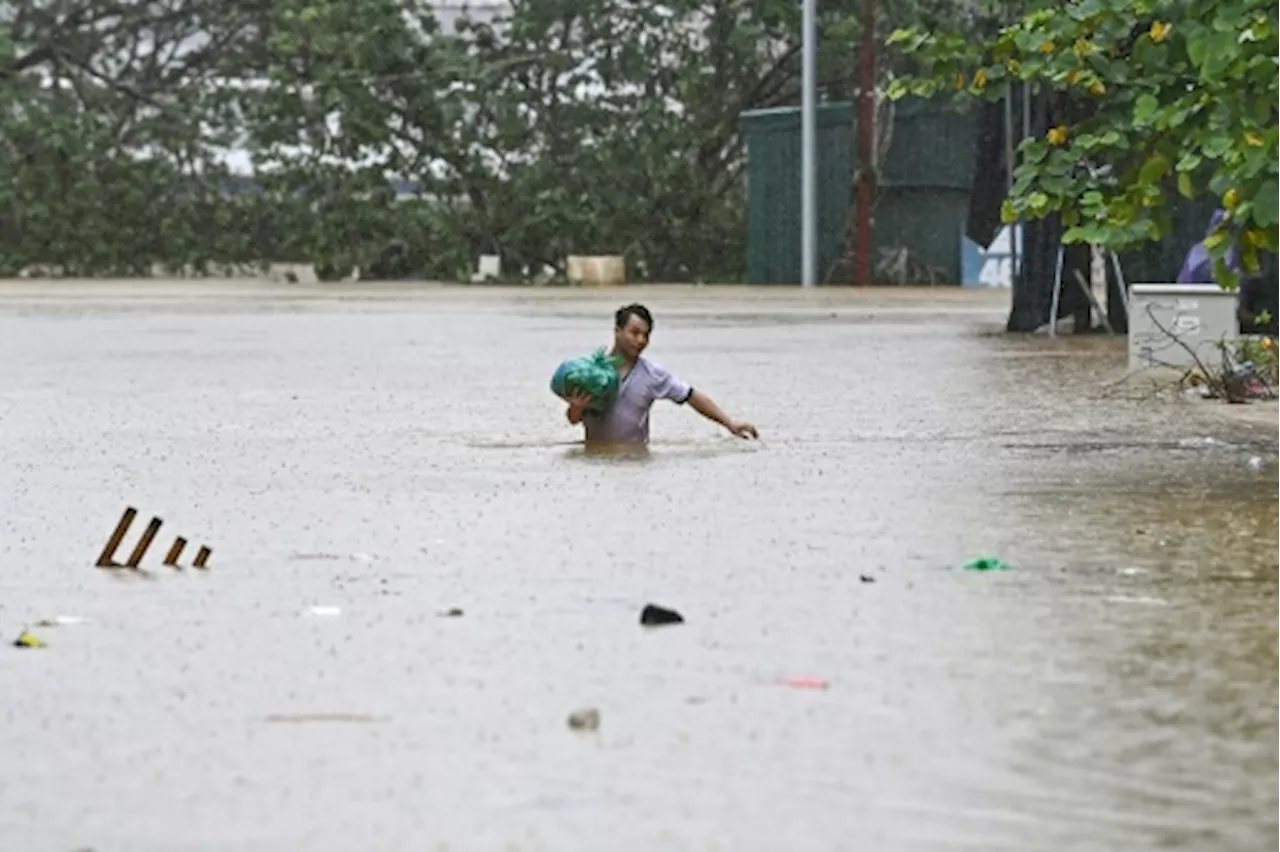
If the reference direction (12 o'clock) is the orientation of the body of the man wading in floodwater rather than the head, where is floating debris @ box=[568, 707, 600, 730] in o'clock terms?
The floating debris is roughly at 12 o'clock from the man wading in floodwater.

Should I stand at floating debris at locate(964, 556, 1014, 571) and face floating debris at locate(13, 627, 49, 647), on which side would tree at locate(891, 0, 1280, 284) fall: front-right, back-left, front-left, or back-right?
back-right

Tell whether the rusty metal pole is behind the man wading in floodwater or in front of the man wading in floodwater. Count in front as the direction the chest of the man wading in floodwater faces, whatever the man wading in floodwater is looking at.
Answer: behind

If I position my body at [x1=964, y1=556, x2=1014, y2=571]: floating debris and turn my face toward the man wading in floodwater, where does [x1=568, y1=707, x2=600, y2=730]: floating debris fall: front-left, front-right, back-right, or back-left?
back-left

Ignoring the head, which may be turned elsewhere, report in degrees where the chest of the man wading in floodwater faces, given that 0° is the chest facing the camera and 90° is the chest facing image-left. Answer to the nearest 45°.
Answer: approximately 0°

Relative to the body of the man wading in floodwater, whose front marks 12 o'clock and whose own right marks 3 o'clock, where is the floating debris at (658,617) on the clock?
The floating debris is roughly at 12 o'clock from the man wading in floodwater.

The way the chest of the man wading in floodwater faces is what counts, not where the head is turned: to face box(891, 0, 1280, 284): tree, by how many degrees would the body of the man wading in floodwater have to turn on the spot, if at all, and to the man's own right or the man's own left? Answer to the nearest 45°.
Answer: approximately 90° to the man's own left
